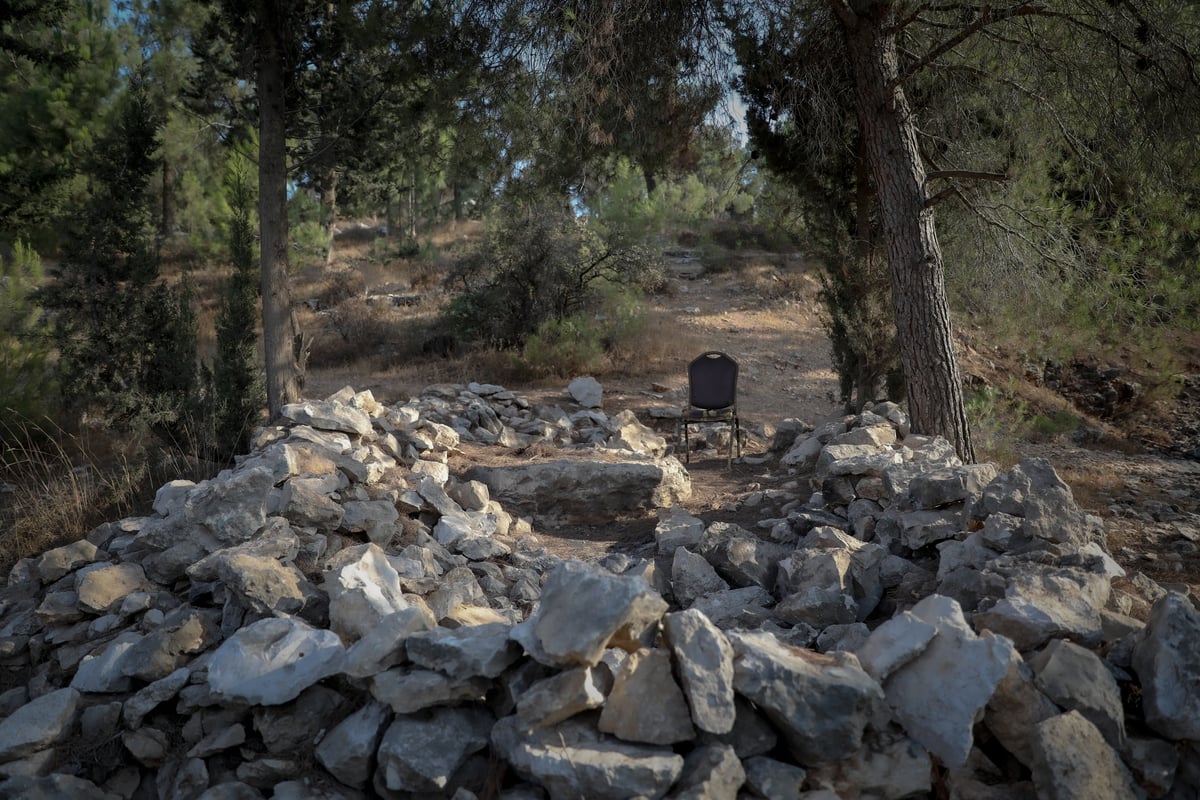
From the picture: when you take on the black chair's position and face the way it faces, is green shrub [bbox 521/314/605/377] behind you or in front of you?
behind

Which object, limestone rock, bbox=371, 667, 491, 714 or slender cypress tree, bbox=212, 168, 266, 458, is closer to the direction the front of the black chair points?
the limestone rock

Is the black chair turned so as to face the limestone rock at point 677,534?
yes

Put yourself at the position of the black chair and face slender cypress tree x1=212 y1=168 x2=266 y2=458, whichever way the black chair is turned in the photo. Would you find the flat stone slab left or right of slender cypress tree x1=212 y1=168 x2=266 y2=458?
left

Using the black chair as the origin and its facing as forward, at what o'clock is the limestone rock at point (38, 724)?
The limestone rock is roughly at 1 o'clock from the black chair.

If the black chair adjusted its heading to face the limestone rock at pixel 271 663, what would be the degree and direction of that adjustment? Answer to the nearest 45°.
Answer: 0° — it already faces it

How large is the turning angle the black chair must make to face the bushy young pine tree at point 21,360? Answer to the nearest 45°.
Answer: approximately 90° to its right

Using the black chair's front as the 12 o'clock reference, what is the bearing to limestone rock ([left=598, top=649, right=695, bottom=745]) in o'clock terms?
The limestone rock is roughly at 12 o'clock from the black chair.

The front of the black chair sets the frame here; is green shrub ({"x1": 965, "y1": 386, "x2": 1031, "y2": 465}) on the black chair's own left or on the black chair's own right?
on the black chair's own left

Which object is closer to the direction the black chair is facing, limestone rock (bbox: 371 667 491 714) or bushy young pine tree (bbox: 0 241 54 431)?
the limestone rock

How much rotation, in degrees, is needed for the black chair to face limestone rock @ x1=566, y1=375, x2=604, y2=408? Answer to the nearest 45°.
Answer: approximately 135° to its right

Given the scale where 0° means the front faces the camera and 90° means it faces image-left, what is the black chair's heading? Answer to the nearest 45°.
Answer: approximately 0°

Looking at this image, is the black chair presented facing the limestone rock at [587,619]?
yes

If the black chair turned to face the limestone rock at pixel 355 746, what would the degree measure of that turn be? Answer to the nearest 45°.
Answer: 0° — it already faces it
